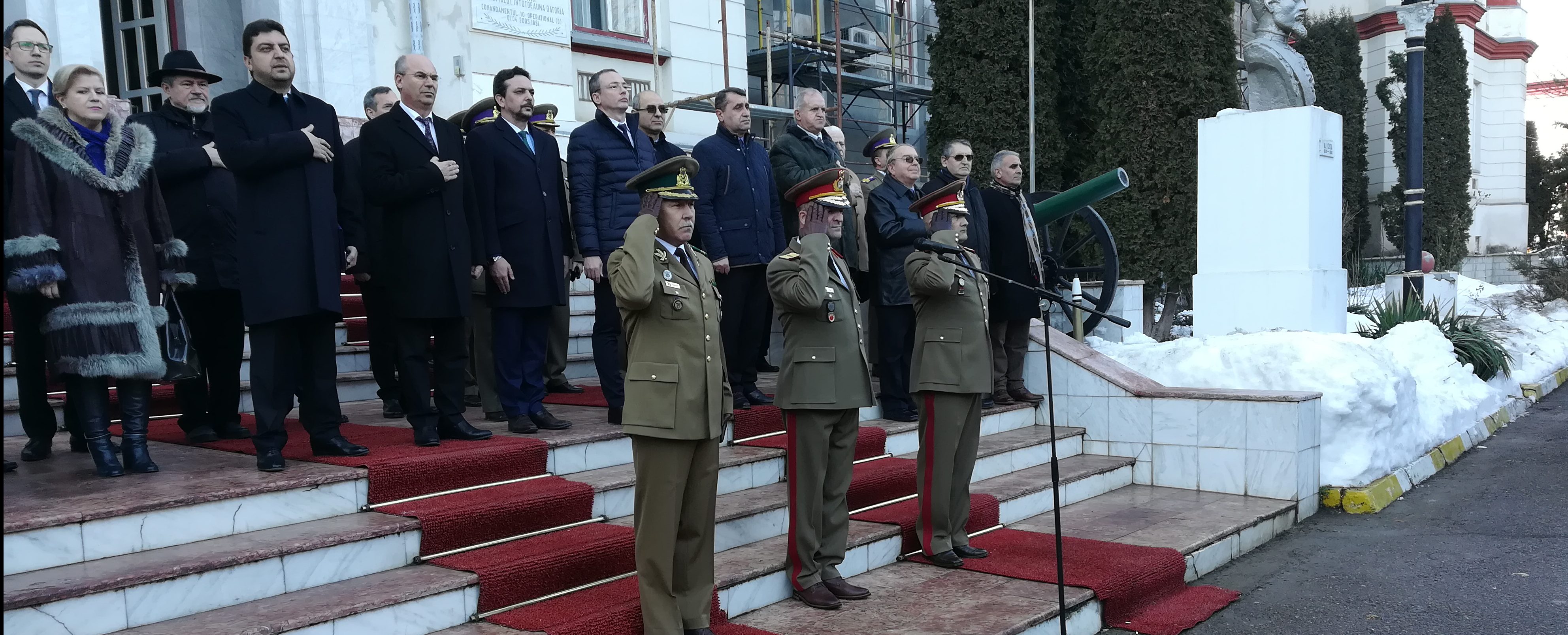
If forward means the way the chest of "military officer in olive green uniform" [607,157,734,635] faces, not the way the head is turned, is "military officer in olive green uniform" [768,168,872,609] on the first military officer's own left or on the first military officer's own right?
on the first military officer's own left

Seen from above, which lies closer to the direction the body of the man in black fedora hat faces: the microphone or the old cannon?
the microphone

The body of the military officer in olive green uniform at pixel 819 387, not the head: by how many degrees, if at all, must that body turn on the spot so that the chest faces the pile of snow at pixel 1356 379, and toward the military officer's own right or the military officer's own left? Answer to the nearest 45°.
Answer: approximately 90° to the military officer's own left

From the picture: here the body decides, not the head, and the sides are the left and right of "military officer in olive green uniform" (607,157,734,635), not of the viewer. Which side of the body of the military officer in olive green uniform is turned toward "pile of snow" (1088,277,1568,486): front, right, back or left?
left

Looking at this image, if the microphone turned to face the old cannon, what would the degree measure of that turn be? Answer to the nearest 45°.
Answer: approximately 90° to its right
